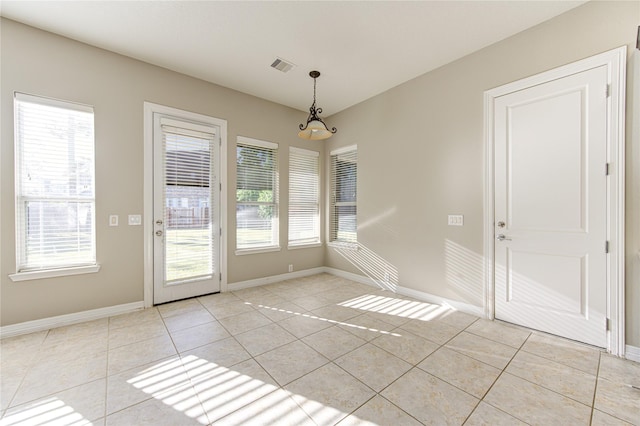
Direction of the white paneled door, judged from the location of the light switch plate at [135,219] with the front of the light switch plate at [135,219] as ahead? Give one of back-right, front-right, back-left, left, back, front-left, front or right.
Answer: front-left

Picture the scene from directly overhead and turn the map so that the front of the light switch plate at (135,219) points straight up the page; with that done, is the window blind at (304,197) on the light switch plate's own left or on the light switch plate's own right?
on the light switch plate's own left

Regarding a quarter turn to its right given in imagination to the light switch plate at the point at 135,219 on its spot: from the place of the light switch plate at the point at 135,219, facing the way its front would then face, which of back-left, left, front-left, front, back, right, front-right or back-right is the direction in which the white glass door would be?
back

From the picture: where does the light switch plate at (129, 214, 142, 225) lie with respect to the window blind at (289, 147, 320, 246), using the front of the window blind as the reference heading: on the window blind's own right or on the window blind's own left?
on the window blind's own right

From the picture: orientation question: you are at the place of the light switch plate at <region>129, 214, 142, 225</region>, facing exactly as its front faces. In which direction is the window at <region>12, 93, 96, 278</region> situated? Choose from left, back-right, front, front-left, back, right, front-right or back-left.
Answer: right

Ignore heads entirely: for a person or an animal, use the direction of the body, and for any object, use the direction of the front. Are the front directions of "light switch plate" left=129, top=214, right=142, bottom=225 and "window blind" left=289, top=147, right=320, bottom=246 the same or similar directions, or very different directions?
same or similar directions

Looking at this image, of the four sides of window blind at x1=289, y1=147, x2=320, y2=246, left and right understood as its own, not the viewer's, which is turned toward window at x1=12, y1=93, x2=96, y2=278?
right

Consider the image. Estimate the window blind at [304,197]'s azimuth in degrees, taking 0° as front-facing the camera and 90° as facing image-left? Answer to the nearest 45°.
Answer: approximately 315°

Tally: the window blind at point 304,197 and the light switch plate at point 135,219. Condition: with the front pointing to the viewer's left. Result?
0

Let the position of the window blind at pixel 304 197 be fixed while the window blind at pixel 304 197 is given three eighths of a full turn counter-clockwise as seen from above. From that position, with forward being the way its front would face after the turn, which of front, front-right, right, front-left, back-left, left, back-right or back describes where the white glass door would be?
back-left

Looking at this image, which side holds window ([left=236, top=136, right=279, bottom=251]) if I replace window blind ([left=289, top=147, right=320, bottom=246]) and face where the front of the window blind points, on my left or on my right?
on my right

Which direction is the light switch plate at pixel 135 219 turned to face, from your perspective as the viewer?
facing the viewer

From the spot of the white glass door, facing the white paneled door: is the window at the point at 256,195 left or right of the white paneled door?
left

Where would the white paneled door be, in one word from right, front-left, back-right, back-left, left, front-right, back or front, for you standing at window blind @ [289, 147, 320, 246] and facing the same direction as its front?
front

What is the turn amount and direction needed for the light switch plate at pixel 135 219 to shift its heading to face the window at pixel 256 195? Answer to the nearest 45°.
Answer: approximately 90° to its left
